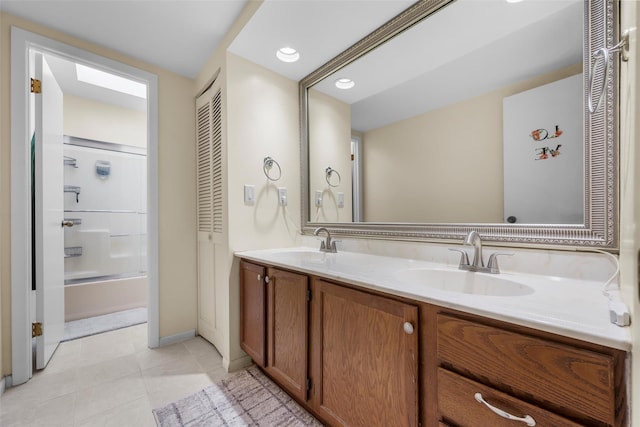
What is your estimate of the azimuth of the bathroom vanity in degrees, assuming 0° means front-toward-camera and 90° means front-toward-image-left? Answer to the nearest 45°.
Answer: approximately 45°

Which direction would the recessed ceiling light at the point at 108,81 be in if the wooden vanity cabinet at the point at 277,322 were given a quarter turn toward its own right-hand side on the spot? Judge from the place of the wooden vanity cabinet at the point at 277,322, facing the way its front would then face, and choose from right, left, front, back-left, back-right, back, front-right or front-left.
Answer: front

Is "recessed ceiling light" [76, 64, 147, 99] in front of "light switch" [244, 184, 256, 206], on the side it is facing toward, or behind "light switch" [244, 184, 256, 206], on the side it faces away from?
behind

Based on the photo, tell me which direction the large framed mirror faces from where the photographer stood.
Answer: facing the viewer and to the left of the viewer

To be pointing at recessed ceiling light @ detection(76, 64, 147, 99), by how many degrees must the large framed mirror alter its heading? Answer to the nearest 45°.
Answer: approximately 45° to its right

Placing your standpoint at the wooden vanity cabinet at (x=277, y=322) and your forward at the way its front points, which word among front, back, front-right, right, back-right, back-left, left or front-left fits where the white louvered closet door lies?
right

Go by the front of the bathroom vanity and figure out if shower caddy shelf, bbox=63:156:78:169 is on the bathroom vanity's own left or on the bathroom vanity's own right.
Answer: on the bathroom vanity's own right

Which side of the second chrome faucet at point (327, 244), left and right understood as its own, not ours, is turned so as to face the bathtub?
right

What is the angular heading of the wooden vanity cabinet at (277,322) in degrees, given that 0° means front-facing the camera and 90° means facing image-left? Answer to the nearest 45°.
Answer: approximately 45°

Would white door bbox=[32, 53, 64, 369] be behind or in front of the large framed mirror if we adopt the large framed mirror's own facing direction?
in front
